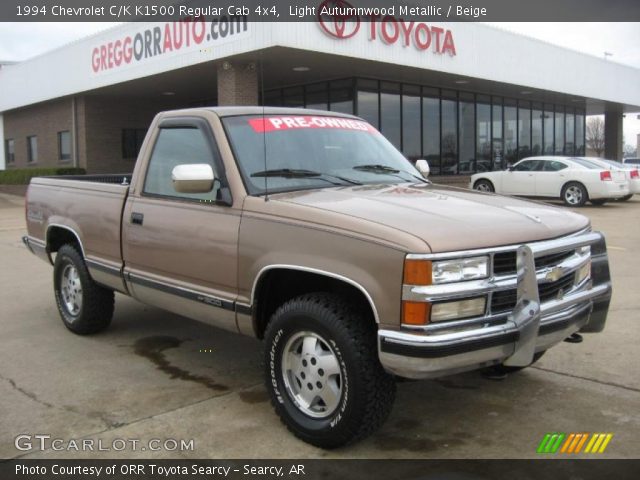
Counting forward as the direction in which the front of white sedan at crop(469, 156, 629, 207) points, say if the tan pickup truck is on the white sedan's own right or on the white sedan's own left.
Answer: on the white sedan's own left

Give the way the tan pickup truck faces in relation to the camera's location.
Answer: facing the viewer and to the right of the viewer

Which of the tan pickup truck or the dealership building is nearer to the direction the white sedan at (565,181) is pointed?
the dealership building

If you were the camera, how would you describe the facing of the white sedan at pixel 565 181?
facing away from the viewer and to the left of the viewer
